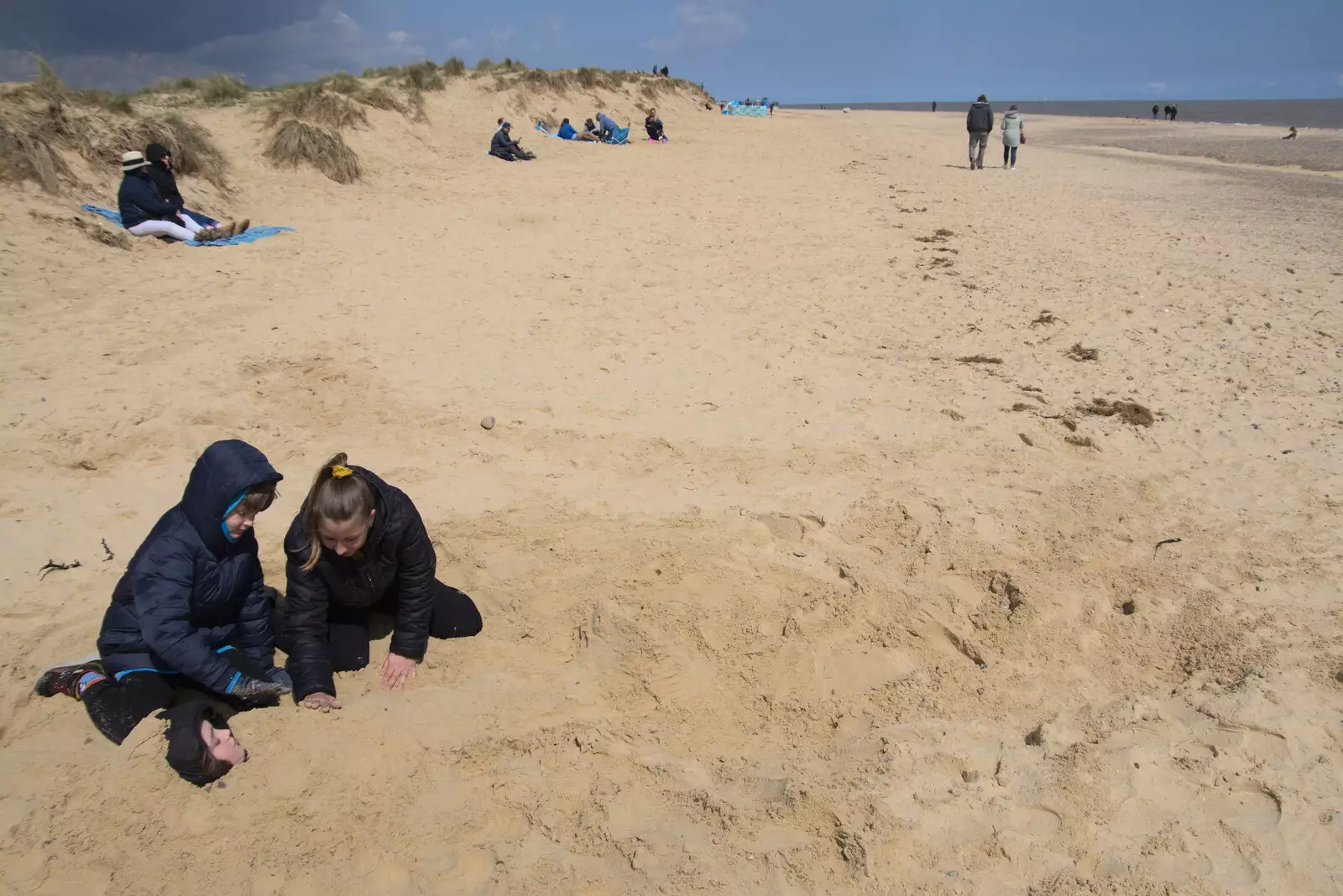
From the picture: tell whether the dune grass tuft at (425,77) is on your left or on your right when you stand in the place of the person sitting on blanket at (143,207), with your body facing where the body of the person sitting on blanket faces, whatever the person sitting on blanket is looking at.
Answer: on your left

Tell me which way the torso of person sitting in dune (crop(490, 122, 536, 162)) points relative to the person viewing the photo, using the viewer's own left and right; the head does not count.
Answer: facing to the right of the viewer

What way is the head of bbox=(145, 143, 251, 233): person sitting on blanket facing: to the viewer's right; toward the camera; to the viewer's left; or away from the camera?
to the viewer's right

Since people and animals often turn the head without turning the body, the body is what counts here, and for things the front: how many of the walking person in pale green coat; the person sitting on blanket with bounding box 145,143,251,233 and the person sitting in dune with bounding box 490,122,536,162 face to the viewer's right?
2

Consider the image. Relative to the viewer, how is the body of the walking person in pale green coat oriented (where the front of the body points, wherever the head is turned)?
away from the camera

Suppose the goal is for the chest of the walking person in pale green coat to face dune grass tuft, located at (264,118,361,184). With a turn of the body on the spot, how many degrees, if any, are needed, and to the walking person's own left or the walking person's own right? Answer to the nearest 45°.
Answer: approximately 135° to the walking person's own left

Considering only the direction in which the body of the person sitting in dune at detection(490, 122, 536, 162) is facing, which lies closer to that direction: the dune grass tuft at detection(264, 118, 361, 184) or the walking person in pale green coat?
the walking person in pale green coat

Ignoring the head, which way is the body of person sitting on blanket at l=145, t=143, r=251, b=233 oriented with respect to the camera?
to the viewer's right

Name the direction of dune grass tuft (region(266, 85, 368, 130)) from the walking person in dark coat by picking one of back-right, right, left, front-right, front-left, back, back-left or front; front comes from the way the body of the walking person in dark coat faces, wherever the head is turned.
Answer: back-left

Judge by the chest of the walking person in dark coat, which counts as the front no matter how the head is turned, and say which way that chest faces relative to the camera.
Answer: away from the camera

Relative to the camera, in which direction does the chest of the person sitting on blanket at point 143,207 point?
to the viewer's right
